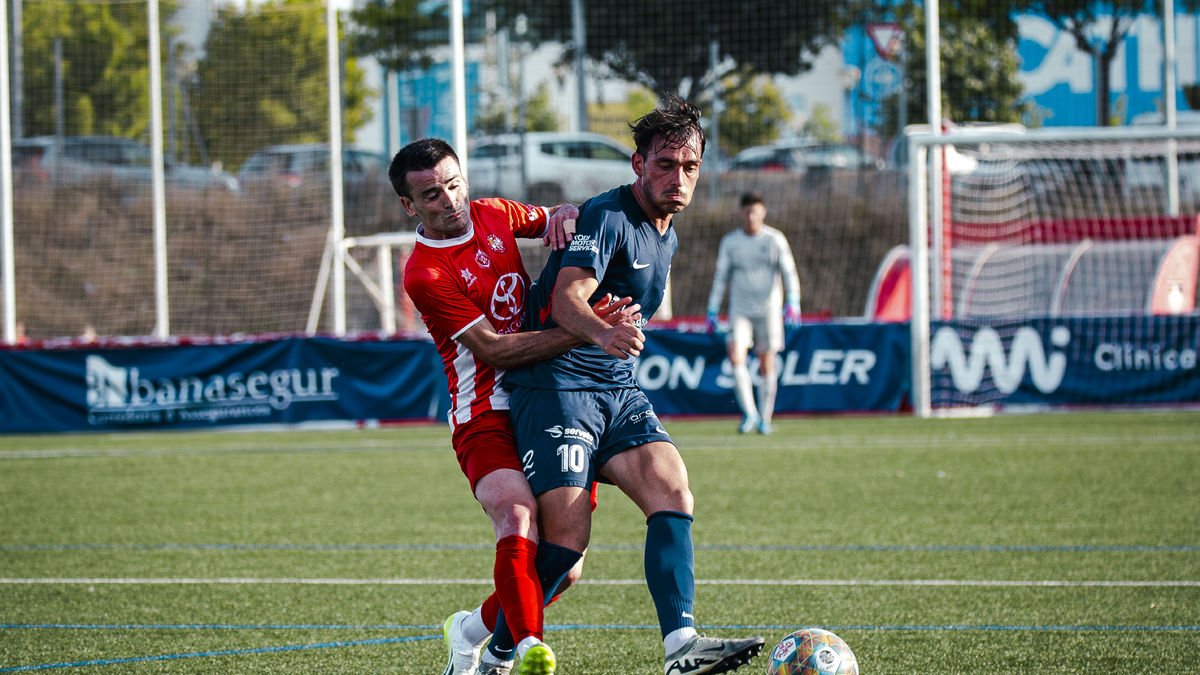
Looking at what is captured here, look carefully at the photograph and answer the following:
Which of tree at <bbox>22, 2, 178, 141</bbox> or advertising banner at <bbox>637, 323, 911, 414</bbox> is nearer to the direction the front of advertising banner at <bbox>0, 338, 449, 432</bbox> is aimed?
the advertising banner

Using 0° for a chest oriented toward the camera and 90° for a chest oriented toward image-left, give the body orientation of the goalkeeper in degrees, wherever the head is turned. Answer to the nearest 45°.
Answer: approximately 0°

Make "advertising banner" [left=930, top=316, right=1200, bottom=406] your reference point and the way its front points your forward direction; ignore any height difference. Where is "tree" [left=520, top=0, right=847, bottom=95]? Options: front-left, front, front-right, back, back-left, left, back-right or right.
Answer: back-right

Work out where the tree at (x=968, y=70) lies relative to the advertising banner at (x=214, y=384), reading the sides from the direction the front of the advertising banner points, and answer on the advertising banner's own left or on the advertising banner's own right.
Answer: on the advertising banner's own left

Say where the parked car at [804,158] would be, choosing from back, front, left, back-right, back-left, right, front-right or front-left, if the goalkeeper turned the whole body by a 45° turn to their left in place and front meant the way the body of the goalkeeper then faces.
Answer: back-left

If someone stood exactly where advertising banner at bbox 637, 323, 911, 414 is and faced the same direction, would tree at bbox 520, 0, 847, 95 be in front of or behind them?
behind
